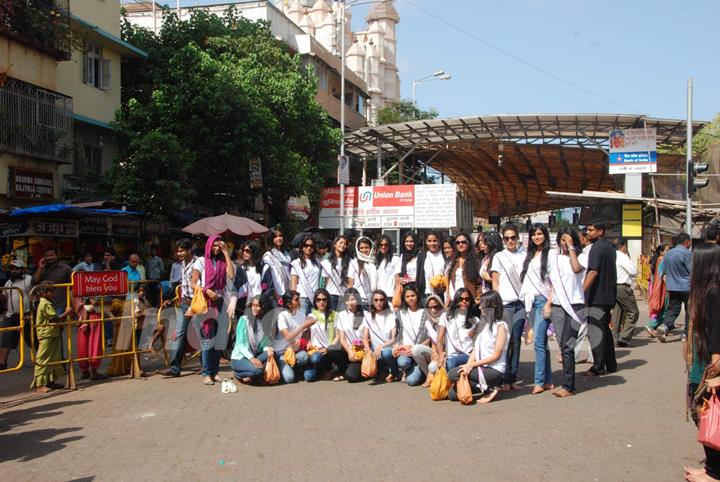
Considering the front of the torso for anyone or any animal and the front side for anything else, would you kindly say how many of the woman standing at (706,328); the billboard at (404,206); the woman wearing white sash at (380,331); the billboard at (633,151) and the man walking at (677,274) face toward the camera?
3

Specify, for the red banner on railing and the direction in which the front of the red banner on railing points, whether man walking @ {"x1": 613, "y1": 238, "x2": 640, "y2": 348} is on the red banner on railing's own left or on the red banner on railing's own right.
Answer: on the red banner on railing's own left
